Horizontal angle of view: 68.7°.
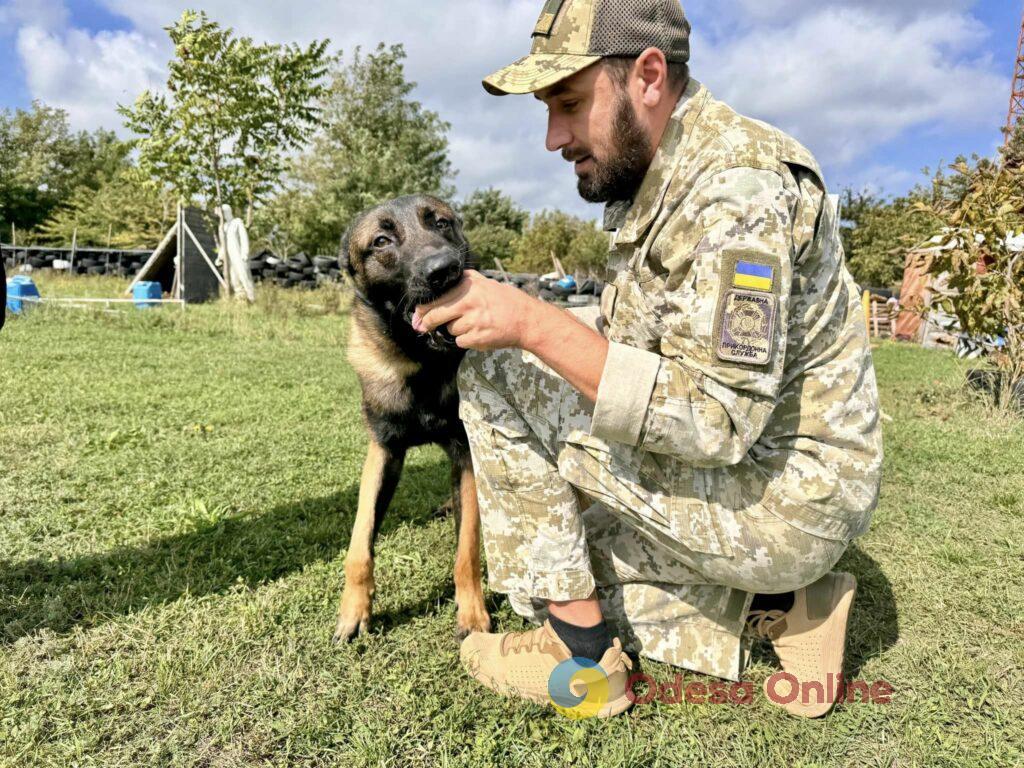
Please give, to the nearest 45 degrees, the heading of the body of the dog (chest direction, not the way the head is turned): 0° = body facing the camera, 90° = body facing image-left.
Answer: approximately 0°

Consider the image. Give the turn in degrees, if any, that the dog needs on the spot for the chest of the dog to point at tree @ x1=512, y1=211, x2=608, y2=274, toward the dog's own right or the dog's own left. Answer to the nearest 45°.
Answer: approximately 180°

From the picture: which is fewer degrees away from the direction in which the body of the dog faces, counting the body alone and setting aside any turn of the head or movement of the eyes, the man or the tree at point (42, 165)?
the man

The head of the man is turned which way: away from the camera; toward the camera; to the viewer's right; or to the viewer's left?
to the viewer's left

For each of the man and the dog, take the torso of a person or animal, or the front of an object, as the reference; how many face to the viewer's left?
1

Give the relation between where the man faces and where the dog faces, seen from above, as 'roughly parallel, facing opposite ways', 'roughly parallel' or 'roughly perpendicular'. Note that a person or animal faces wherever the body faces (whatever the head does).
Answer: roughly perpendicular

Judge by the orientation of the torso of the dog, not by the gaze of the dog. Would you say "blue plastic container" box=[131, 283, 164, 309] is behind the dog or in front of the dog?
behind

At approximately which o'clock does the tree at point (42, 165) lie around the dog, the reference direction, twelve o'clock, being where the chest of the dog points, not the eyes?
The tree is roughly at 5 o'clock from the dog.

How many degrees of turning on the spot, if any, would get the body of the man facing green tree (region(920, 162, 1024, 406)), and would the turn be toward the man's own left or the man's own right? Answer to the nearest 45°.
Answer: approximately 135° to the man's own right

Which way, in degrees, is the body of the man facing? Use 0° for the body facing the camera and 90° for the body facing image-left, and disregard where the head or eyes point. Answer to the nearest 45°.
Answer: approximately 90°

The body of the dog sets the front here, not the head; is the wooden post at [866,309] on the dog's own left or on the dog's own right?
on the dog's own left

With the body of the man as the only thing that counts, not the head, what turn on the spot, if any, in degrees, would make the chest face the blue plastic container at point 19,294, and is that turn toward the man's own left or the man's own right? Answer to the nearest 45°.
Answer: approximately 45° to the man's own right

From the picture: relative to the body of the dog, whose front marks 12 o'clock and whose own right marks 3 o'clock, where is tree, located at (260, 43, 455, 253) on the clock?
The tree is roughly at 6 o'clock from the dog.

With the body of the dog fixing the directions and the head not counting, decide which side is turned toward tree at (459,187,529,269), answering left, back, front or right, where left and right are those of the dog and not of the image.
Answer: back
